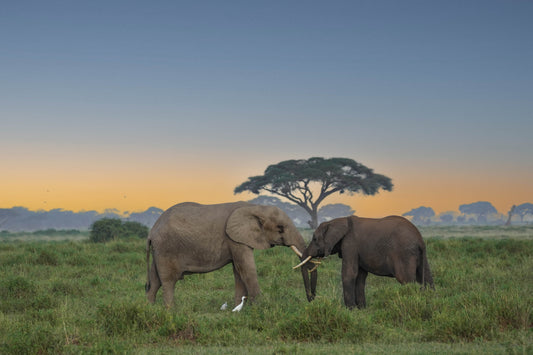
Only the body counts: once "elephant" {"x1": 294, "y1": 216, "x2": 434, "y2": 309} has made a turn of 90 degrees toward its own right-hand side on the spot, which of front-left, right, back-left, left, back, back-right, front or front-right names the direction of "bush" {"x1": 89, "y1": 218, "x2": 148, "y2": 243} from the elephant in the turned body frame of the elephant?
front-left

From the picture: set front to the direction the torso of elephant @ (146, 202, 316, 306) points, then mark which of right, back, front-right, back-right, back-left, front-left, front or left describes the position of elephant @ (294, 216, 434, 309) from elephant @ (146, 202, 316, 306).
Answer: front

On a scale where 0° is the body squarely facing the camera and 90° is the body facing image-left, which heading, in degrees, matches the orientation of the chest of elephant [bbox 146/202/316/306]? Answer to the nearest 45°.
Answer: approximately 270°

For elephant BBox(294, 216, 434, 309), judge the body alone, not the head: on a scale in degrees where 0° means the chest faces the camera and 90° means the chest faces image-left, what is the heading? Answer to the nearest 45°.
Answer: approximately 90°

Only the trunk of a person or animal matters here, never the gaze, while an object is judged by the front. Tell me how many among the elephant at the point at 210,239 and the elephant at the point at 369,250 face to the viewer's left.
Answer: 1

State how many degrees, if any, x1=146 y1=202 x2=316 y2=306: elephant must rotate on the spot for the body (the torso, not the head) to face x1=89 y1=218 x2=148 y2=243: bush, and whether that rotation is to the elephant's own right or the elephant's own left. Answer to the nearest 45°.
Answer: approximately 90° to the elephant's own left

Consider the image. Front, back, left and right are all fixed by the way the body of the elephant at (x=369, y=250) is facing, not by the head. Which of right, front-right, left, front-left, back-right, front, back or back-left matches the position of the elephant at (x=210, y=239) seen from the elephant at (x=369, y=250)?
front

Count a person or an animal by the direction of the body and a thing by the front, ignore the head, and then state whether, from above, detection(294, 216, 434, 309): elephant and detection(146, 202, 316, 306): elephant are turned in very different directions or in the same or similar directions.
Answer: very different directions
